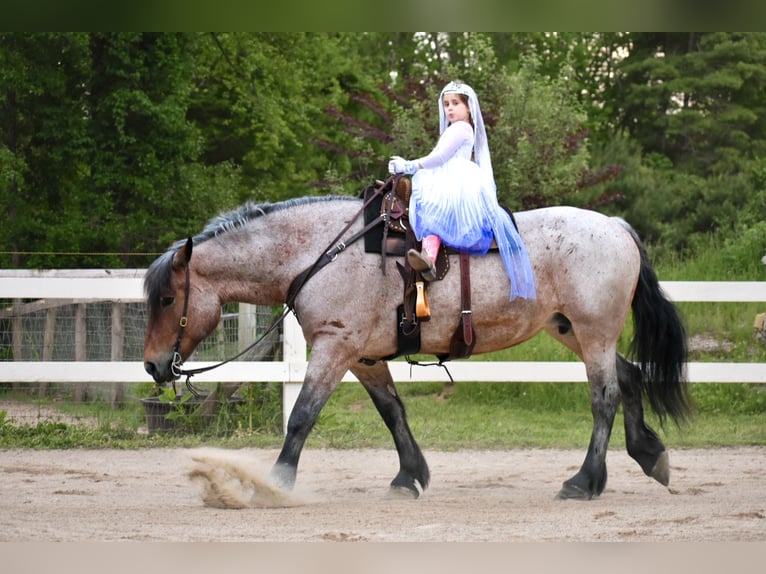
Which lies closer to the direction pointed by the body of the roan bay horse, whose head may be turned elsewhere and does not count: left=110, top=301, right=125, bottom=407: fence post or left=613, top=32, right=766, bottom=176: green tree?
the fence post

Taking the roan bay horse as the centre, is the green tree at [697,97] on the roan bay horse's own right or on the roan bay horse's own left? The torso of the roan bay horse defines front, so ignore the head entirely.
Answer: on the roan bay horse's own right

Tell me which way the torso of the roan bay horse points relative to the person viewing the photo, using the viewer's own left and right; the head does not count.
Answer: facing to the left of the viewer

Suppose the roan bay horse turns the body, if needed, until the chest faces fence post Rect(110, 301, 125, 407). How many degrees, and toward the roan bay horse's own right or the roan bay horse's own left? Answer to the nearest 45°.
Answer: approximately 45° to the roan bay horse's own right

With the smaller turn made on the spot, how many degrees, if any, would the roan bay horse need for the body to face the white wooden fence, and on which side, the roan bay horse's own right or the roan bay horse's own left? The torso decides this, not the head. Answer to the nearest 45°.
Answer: approximately 90° to the roan bay horse's own right

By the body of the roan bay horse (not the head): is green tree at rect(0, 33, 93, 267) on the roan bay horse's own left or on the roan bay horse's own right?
on the roan bay horse's own right
